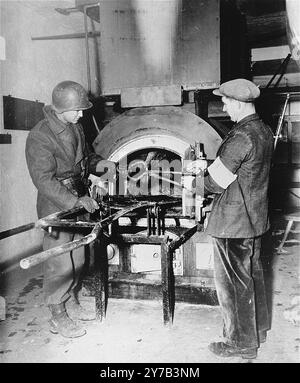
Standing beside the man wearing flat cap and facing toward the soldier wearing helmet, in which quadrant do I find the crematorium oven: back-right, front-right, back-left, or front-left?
front-right

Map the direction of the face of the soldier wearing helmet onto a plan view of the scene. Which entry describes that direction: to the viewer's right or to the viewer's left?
to the viewer's right

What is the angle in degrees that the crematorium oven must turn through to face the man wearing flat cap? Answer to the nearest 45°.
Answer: approximately 45° to its left

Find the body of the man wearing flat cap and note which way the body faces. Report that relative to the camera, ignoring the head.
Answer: to the viewer's left

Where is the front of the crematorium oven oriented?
toward the camera

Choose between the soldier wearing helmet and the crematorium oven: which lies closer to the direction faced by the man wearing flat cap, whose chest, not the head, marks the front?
the soldier wearing helmet

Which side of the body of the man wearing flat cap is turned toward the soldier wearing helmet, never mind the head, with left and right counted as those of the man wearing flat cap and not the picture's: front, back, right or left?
front

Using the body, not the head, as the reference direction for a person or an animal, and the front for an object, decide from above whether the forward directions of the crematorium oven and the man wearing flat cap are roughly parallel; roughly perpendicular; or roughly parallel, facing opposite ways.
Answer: roughly perpendicular

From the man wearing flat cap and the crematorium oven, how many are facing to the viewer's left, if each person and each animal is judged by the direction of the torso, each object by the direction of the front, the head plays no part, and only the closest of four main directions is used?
1

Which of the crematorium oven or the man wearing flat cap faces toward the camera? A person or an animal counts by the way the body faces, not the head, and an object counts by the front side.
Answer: the crematorium oven

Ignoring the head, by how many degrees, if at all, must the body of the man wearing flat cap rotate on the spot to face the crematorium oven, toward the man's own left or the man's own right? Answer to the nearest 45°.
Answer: approximately 45° to the man's own right

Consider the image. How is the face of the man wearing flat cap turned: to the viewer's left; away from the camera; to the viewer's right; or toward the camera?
to the viewer's left
